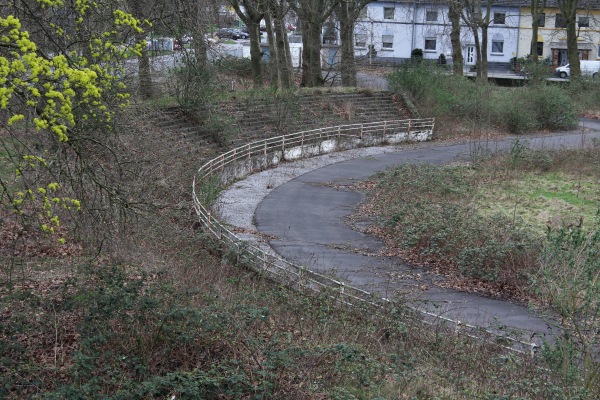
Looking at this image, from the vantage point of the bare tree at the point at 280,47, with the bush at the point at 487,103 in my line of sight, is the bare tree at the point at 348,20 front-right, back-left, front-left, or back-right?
front-left

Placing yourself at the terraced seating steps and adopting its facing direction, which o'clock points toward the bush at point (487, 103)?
The bush is roughly at 8 o'clock from the terraced seating steps.

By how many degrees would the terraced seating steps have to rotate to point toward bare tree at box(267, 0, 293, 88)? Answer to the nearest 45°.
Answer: approximately 180°

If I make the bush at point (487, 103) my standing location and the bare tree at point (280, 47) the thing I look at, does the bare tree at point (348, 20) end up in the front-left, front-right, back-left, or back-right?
front-right

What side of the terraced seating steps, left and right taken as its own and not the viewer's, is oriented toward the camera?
front

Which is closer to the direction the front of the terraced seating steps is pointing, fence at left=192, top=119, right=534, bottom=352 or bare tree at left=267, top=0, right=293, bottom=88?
the fence
